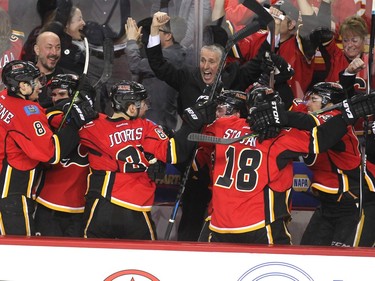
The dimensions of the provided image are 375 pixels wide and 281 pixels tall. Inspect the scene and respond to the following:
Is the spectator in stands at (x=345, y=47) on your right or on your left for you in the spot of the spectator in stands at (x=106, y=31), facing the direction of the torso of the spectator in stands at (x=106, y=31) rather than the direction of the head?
on your left

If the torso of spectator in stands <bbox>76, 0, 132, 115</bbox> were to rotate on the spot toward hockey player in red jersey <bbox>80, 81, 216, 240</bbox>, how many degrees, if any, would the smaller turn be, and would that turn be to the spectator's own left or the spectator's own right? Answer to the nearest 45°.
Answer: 0° — they already face them

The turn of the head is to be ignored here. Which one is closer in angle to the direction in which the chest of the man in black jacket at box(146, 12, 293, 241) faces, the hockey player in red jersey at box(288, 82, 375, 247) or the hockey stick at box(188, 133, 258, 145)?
the hockey stick

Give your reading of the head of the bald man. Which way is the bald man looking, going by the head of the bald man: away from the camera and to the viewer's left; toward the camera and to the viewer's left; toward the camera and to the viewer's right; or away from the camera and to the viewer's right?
toward the camera and to the viewer's right

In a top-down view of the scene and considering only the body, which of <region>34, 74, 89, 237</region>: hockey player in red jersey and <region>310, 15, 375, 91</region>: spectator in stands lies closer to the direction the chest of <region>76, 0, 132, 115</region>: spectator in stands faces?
the hockey player in red jersey

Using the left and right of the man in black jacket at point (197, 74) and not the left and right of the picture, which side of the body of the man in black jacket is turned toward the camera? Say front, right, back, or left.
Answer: front

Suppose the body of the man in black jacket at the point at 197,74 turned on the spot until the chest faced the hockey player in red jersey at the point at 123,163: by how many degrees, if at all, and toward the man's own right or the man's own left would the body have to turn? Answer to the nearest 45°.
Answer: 0° — they already face them

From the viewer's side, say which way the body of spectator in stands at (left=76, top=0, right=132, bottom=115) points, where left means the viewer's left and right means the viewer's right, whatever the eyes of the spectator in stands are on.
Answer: facing the viewer

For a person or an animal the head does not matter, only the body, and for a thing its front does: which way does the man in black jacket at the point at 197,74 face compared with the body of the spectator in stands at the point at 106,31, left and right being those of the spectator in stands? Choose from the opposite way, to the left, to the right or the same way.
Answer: the same way

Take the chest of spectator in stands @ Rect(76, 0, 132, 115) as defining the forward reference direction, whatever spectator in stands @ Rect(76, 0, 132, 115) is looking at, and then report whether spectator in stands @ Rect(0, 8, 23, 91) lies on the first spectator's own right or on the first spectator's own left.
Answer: on the first spectator's own right

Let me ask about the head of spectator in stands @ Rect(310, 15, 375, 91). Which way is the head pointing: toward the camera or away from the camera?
toward the camera

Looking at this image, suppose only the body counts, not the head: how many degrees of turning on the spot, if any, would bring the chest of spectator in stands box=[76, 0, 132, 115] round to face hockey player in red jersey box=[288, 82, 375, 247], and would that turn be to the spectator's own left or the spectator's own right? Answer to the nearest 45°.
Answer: approximately 45° to the spectator's own left

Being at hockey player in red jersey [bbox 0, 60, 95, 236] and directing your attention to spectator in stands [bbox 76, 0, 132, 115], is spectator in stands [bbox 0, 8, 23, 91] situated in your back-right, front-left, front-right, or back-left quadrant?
front-left
